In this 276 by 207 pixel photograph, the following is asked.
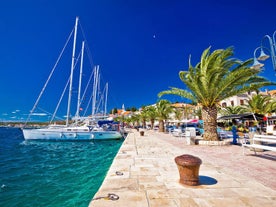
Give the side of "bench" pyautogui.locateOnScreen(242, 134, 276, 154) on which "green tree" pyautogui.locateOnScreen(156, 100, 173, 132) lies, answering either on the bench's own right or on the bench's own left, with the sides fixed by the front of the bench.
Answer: on the bench's own right

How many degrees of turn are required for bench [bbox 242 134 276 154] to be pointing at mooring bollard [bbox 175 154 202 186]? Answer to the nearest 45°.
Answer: approximately 45° to its left

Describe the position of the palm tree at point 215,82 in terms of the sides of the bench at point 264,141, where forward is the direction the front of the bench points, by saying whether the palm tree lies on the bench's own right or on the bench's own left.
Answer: on the bench's own right

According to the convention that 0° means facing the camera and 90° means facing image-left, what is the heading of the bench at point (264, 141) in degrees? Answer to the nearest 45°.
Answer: approximately 45°
